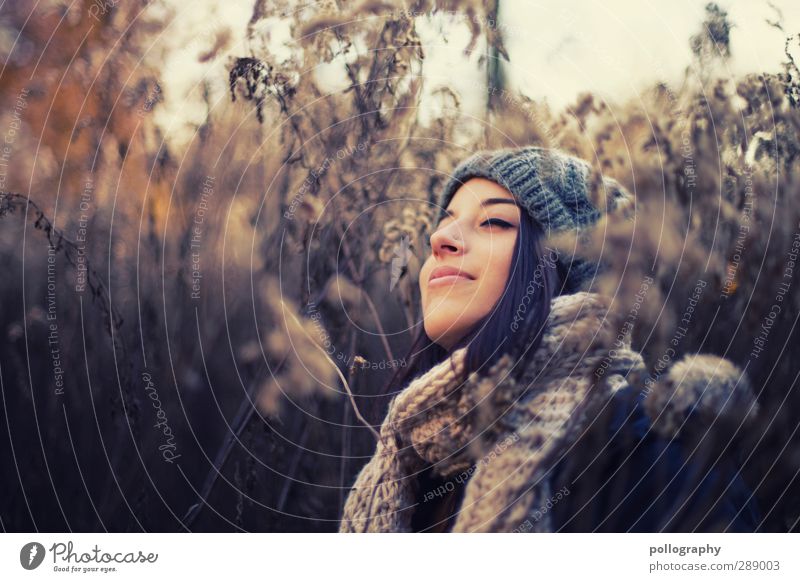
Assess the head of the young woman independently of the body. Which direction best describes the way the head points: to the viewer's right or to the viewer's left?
to the viewer's left

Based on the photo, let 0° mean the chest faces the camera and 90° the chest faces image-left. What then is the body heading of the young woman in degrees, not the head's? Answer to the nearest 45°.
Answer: approximately 45°
